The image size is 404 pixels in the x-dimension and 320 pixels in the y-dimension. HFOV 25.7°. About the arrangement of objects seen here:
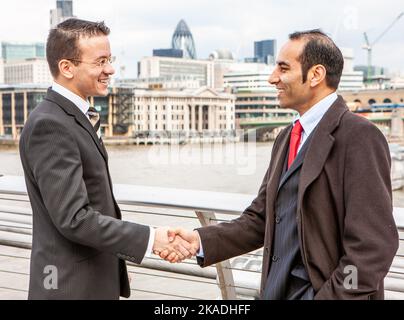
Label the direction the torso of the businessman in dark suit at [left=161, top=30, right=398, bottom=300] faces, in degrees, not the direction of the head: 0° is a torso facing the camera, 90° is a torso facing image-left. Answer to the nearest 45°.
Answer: approximately 45°

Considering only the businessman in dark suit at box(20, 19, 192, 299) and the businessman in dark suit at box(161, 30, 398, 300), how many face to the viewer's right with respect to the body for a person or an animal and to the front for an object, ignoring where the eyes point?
1

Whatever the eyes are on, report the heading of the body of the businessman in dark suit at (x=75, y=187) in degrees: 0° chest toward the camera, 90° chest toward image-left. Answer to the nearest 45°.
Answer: approximately 270°

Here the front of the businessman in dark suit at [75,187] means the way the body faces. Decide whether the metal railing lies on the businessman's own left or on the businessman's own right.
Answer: on the businessman's own left

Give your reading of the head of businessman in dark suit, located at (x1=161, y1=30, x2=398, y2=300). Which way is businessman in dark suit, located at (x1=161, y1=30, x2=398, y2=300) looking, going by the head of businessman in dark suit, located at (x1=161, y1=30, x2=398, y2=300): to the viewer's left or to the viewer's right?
to the viewer's left

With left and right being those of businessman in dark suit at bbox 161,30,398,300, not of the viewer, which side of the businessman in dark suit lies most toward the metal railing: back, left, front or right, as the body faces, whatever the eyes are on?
right
